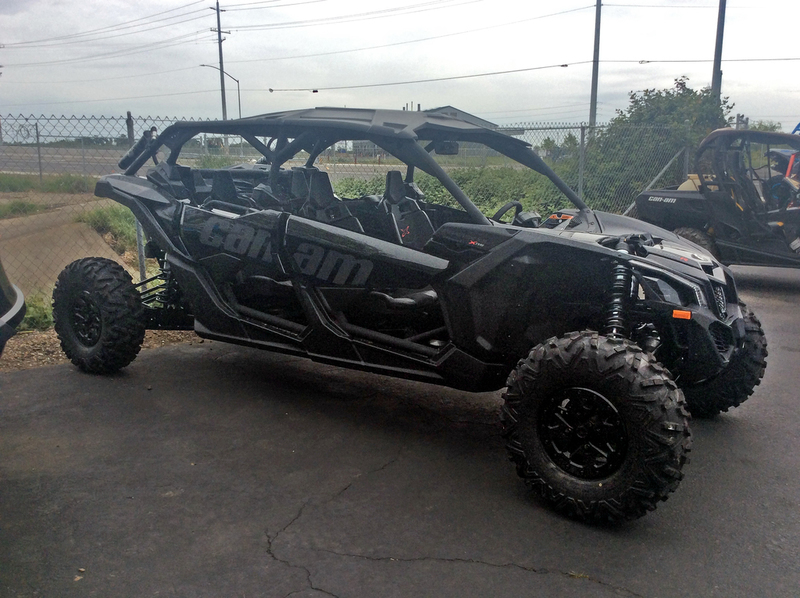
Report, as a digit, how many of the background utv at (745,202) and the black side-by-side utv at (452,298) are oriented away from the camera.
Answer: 0

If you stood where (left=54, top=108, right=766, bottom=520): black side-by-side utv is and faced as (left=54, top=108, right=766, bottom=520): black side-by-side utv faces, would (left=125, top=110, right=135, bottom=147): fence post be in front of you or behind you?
behind

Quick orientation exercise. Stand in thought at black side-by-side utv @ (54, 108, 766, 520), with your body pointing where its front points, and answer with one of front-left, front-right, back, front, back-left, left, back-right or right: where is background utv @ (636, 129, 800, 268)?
left

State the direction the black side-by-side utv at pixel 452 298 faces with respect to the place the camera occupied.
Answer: facing the viewer and to the right of the viewer

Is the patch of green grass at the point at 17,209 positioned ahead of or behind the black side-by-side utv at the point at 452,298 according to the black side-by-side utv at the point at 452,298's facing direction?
behind
